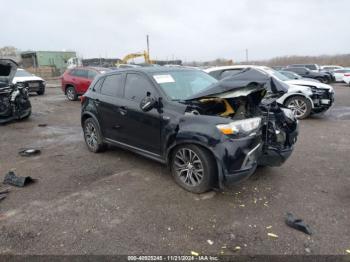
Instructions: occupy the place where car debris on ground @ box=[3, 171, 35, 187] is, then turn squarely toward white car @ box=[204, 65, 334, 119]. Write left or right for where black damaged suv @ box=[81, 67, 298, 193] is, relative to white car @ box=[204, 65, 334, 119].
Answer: right

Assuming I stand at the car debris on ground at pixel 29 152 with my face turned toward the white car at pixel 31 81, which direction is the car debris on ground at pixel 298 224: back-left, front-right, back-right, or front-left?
back-right

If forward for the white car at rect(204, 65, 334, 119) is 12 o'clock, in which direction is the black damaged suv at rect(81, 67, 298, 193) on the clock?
The black damaged suv is roughly at 2 o'clock from the white car.

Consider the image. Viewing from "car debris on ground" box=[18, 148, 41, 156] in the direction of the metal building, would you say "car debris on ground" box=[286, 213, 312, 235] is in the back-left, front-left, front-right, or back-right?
back-right

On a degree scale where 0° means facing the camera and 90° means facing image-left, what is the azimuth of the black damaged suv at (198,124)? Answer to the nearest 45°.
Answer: approximately 315°

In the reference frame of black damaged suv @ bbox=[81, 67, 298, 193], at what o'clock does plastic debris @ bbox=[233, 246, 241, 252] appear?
The plastic debris is roughly at 1 o'clock from the black damaged suv.

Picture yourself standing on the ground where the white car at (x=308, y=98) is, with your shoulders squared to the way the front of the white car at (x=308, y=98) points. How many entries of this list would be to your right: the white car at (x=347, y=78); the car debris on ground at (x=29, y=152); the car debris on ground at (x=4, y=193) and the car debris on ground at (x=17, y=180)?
3

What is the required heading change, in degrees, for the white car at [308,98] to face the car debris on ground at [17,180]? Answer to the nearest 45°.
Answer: approximately 90° to its right

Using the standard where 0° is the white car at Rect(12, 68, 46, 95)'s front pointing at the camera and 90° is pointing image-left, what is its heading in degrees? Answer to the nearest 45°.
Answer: approximately 315°
